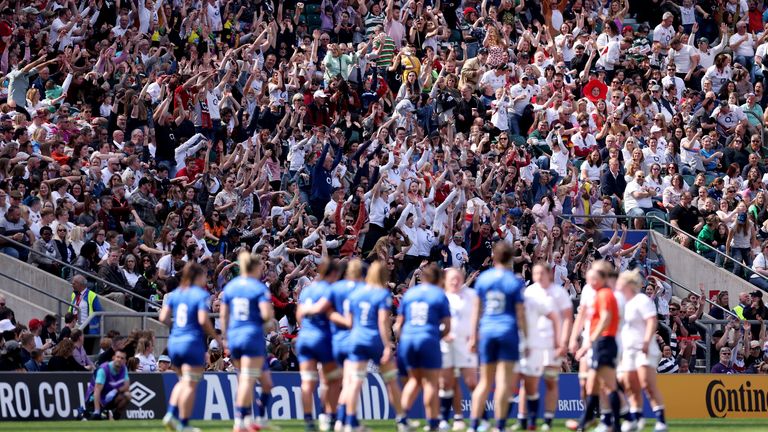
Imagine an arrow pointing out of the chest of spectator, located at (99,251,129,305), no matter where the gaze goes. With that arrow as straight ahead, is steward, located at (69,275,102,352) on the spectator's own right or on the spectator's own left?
on the spectator's own right

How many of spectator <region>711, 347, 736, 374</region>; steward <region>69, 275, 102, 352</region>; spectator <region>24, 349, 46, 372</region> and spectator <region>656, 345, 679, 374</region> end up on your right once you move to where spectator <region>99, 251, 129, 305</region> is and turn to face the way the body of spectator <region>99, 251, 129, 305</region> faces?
2

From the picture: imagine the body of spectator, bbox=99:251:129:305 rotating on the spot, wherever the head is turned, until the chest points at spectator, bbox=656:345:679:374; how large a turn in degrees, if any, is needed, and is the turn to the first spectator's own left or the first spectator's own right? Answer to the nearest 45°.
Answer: approximately 45° to the first spectator's own left

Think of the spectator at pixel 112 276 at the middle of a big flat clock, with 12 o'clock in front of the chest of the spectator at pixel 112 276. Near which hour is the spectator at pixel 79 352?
the spectator at pixel 79 352 is roughly at 2 o'clock from the spectator at pixel 112 276.

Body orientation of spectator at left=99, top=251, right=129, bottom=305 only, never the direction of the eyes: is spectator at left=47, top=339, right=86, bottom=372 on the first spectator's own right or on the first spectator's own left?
on the first spectator's own right

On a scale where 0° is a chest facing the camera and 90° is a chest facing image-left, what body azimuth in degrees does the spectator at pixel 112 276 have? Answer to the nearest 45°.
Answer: approximately 315°

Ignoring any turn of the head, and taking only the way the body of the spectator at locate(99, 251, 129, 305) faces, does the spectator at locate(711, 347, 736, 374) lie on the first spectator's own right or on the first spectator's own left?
on the first spectator's own left

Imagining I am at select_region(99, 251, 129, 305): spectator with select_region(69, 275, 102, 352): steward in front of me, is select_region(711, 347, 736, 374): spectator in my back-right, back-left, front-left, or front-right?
back-left
